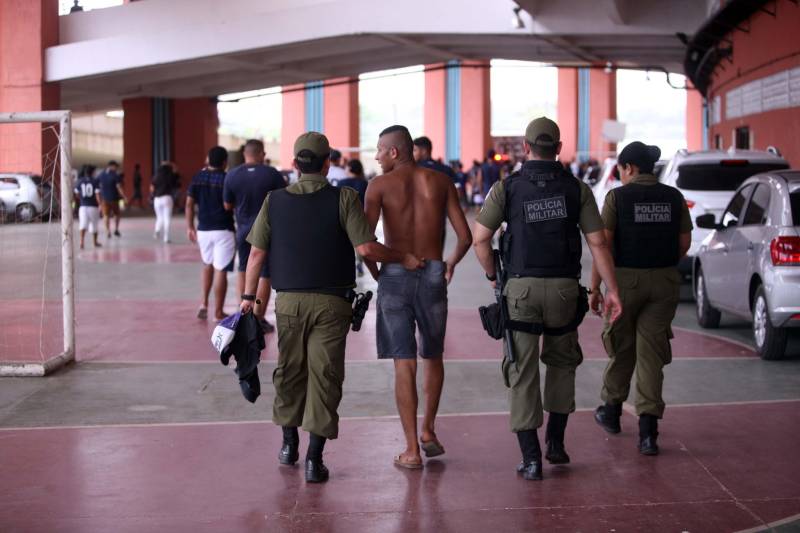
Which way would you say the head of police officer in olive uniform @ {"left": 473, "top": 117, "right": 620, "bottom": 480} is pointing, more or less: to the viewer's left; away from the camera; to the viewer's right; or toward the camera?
away from the camera

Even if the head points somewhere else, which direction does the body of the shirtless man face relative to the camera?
away from the camera

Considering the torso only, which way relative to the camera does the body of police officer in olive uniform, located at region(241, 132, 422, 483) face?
away from the camera

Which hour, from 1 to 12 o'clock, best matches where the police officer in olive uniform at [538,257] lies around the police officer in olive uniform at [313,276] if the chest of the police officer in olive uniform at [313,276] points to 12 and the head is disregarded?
the police officer in olive uniform at [538,257] is roughly at 3 o'clock from the police officer in olive uniform at [313,276].

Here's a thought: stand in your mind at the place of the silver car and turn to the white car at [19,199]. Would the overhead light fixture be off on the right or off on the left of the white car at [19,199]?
right

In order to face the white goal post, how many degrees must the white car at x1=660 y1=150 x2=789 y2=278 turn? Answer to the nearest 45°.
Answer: approximately 135° to its left

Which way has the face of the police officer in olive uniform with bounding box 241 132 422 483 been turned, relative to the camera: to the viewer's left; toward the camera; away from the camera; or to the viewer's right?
away from the camera

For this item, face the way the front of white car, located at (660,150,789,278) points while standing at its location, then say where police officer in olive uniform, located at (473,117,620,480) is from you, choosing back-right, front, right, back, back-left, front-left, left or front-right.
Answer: back

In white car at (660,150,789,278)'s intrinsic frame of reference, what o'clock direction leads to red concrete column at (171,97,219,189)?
The red concrete column is roughly at 11 o'clock from the white car.
